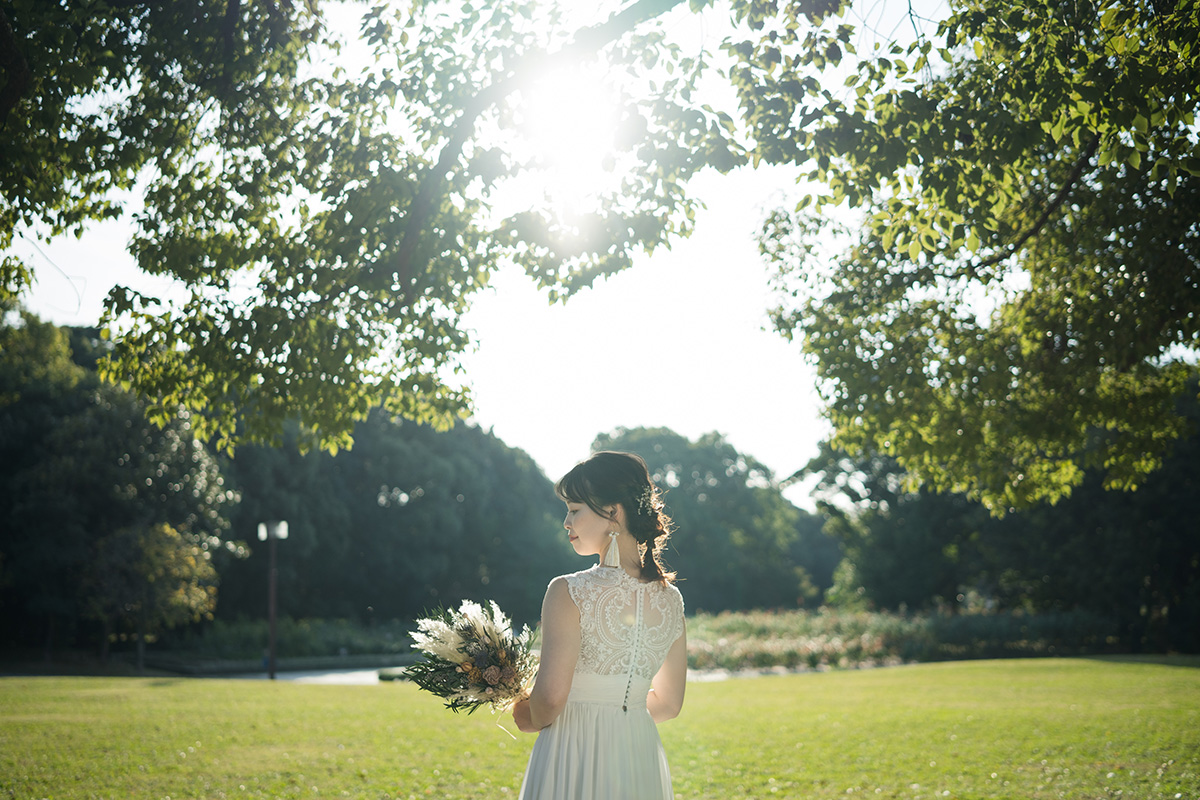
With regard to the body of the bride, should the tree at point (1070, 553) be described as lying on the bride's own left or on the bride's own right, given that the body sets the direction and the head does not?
on the bride's own right

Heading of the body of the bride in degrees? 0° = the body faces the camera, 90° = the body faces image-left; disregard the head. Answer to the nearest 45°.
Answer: approximately 135°

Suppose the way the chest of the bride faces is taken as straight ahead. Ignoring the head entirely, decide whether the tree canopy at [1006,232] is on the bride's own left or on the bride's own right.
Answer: on the bride's own right

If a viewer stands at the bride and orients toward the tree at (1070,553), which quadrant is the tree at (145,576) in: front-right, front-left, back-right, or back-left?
front-left

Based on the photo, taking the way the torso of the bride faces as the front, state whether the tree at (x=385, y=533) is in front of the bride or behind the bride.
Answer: in front

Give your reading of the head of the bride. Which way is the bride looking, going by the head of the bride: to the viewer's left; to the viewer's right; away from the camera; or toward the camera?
to the viewer's left

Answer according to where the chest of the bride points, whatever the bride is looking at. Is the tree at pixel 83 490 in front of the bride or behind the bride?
in front
